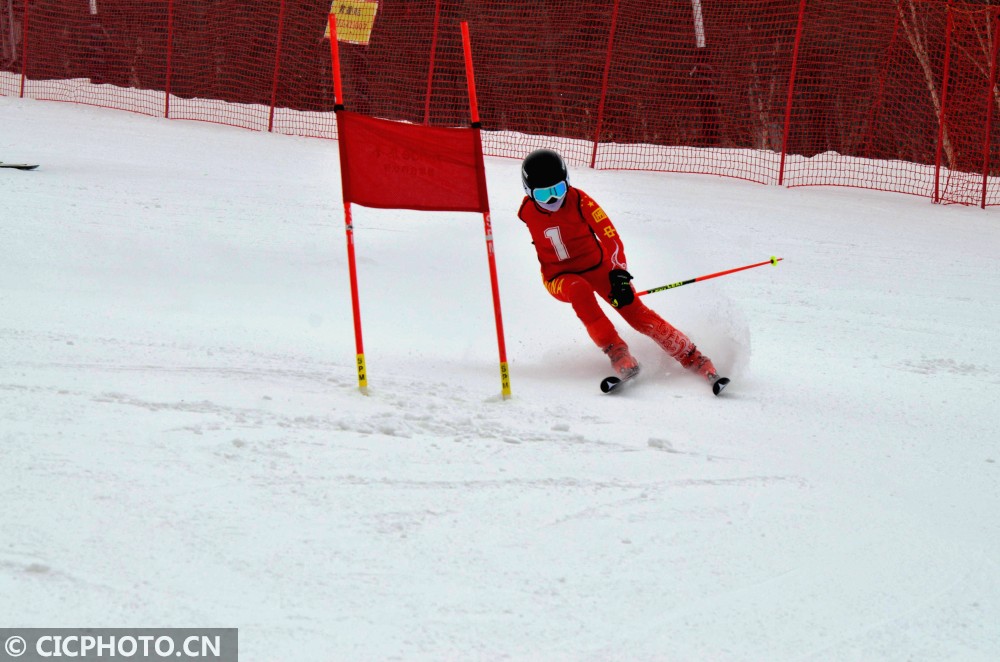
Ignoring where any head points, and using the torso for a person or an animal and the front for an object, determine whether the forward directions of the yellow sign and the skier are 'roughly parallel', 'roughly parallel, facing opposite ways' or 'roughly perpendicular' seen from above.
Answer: roughly parallel

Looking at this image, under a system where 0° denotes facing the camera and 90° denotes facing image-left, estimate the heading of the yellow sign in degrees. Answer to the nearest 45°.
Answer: approximately 0°

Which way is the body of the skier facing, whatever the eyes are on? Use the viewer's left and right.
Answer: facing the viewer

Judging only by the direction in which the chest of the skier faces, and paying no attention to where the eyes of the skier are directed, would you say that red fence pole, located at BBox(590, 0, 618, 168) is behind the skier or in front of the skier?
behind

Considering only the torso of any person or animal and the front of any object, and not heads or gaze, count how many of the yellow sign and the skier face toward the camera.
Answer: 2

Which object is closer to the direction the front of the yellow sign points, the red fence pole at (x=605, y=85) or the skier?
the skier

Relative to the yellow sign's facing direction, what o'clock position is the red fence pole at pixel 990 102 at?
The red fence pole is roughly at 10 o'clock from the yellow sign.

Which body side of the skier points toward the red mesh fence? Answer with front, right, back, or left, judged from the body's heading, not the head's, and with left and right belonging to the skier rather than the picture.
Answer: back

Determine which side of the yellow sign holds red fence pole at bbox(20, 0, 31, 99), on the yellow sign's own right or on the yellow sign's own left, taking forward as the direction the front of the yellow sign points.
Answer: on the yellow sign's own right

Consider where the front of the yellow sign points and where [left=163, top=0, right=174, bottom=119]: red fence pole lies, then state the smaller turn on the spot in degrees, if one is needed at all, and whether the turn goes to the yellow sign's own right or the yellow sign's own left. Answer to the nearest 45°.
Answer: approximately 135° to the yellow sign's own right
